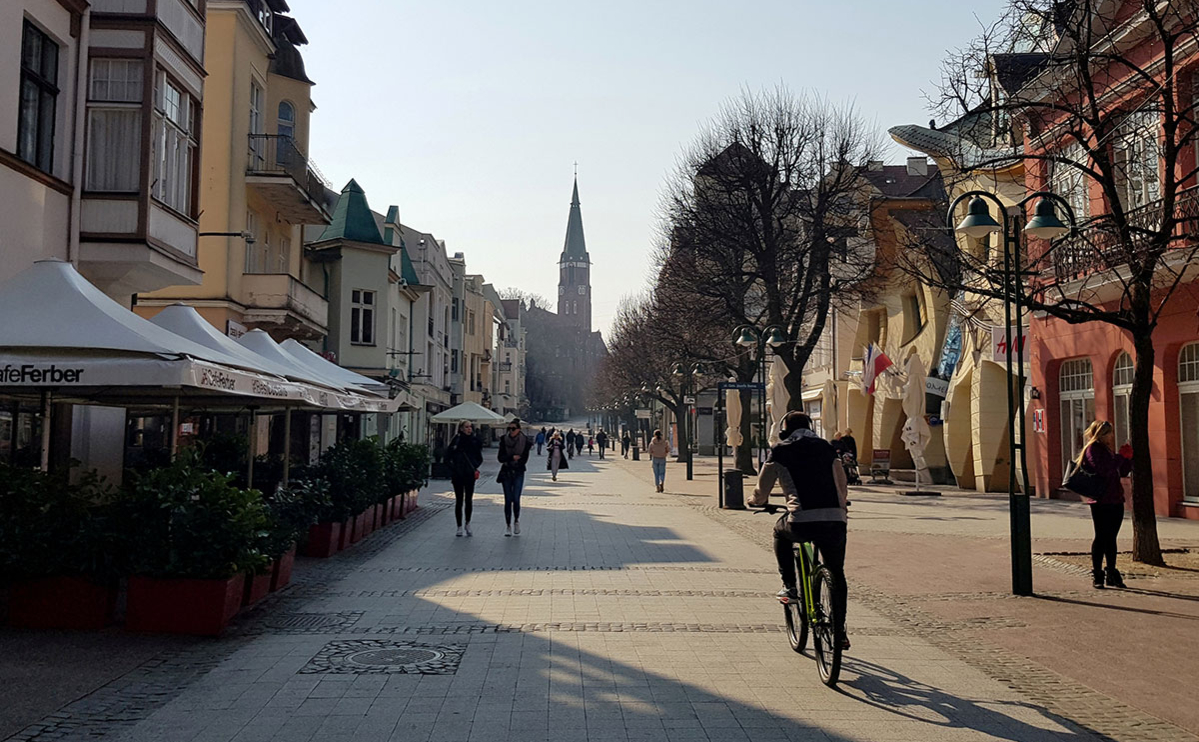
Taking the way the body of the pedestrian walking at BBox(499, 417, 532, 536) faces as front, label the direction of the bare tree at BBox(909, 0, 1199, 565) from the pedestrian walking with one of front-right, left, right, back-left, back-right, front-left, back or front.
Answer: front-left

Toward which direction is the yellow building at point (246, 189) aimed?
to the viewer's right

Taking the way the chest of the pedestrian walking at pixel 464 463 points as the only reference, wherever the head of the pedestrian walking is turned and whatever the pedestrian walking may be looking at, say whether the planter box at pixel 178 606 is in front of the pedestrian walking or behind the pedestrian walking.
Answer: in front

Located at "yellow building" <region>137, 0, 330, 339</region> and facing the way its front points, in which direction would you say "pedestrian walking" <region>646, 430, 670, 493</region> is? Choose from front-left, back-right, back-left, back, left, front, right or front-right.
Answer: front

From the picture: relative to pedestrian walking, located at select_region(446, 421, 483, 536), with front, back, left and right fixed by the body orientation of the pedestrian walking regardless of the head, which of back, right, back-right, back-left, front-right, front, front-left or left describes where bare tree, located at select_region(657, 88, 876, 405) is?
back-left

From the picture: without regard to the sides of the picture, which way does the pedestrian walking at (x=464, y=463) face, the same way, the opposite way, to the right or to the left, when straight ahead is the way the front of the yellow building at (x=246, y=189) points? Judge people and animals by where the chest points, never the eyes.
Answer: to the right

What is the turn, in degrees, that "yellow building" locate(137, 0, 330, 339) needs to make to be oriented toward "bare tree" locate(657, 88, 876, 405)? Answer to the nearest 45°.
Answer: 0° — it already faces it

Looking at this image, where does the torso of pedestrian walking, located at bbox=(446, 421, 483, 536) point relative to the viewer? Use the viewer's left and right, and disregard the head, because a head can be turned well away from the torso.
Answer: facing the viewer

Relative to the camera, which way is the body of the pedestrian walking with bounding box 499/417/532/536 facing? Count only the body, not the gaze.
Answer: toward the camera

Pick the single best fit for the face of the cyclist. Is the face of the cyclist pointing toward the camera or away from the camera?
away from the camera

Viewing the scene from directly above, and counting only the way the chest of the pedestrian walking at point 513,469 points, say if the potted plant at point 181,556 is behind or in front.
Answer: in front

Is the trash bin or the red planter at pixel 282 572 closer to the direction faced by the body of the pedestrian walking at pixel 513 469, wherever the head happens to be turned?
the red planter

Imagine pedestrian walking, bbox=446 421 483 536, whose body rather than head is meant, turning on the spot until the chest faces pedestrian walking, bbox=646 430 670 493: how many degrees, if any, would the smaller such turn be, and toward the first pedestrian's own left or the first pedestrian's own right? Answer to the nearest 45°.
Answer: approximately 135° to the first pedestrian's own left
